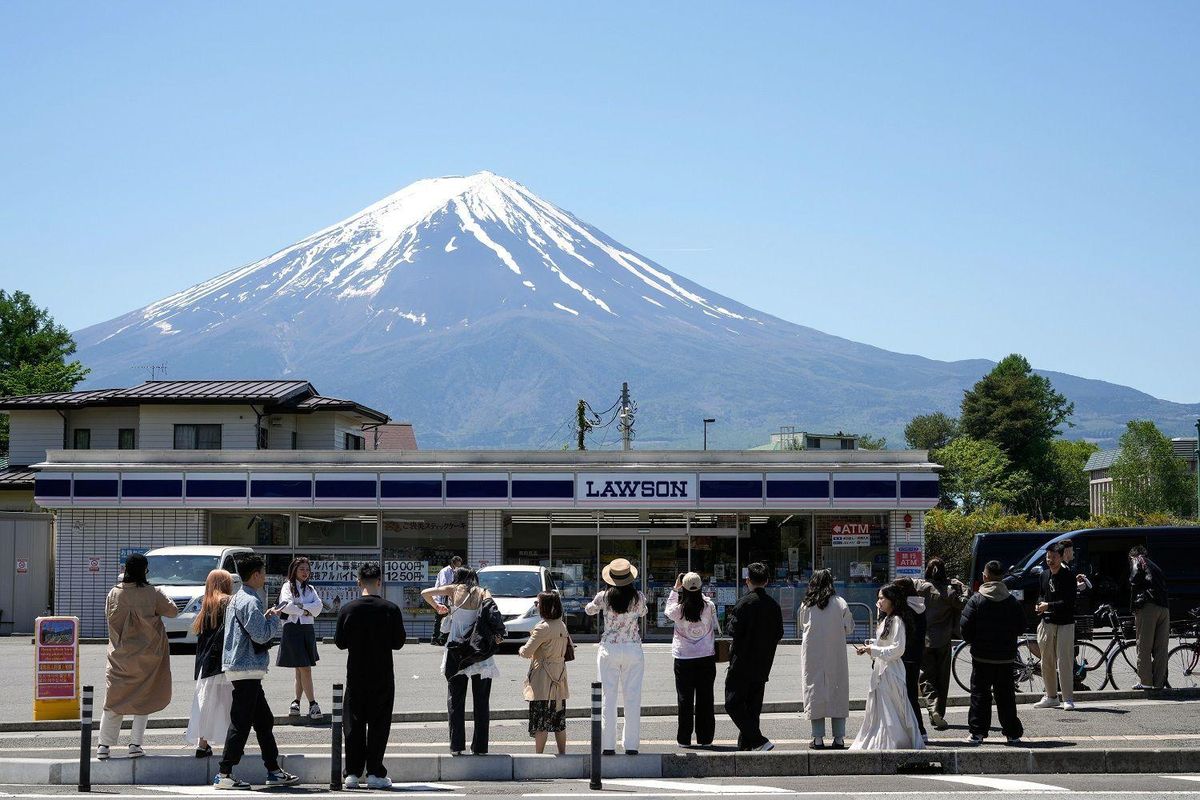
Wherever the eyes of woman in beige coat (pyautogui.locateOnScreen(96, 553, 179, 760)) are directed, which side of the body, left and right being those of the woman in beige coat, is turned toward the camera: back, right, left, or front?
back

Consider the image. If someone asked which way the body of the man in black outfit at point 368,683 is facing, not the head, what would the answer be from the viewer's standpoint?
away from the camera

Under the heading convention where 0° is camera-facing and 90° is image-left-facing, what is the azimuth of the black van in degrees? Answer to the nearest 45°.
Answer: approximately 90°

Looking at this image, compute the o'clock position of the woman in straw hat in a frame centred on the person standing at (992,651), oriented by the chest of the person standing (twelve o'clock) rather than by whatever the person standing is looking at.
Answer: The woman in straw hat is roughly at 8 o'clock from the person standing.

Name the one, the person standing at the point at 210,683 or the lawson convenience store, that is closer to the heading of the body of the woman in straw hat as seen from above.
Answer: the lawson convenience store

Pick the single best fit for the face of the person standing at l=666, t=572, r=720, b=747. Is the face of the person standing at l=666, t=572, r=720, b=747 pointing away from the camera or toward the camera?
away from the camera

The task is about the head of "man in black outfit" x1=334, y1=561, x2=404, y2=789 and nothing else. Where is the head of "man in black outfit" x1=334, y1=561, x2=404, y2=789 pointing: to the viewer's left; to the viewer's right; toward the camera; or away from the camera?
away from the camera

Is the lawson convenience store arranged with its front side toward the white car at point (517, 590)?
yes

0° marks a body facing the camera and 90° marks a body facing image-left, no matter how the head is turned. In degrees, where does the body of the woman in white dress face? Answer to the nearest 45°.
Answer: approximately 90°

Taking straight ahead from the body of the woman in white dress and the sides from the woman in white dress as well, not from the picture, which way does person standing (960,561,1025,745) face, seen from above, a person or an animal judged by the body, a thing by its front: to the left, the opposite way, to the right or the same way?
to the right

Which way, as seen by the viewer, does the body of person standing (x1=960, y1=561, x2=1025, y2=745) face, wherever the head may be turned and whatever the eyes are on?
away from the camera

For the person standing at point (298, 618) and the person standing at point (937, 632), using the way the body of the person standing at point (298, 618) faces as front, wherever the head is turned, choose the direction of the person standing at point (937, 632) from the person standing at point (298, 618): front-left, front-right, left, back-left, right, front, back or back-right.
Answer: left

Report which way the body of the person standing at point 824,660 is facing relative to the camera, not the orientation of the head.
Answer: away from the camera

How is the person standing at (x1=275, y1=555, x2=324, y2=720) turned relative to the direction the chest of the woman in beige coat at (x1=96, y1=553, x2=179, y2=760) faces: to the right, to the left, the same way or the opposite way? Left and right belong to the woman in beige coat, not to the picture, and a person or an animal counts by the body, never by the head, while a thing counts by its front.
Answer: the opposite way

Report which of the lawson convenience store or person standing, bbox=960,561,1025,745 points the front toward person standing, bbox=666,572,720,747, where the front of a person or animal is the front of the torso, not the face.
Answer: the lawson convenience store

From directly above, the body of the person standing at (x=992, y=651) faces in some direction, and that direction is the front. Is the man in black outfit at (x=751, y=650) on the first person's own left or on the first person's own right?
on the first person's own left

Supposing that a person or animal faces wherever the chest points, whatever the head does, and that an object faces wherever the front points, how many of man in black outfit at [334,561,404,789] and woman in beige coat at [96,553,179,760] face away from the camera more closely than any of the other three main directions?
2
